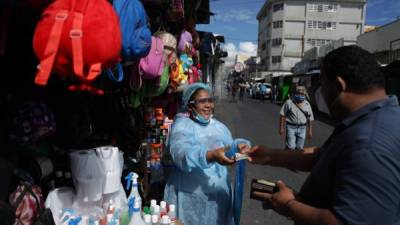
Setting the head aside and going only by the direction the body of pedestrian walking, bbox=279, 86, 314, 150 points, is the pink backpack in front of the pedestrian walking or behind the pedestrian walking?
in front

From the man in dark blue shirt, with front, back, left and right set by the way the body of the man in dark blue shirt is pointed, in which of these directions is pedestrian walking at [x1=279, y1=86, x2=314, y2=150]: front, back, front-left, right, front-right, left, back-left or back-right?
front-right

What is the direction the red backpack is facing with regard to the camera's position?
facing away from the viewer

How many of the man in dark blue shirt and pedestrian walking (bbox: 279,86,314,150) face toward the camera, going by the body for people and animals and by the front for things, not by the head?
1

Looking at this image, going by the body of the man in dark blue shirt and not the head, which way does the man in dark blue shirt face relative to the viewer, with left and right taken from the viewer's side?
facing away from the viewer and to the left of the viewer

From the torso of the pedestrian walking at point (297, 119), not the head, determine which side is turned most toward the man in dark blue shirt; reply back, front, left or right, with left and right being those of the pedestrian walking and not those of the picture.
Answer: front

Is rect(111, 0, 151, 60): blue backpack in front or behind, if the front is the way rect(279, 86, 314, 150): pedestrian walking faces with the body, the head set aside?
in front

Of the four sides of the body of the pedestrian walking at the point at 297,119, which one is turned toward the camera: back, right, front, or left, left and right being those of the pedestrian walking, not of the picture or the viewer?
front
